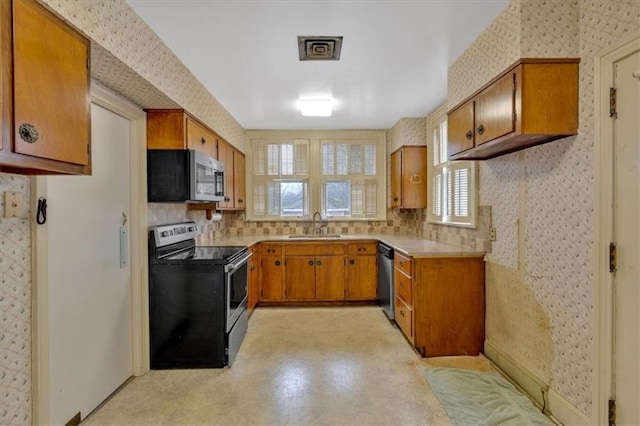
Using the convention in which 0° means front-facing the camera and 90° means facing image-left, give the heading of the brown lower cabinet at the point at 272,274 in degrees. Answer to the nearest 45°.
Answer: approximately 0°

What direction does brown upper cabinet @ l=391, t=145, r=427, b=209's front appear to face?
to the viewer's left

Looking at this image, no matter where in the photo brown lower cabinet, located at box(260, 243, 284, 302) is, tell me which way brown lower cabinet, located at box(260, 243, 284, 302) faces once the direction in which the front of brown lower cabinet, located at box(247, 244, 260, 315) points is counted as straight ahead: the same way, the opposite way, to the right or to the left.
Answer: to the right

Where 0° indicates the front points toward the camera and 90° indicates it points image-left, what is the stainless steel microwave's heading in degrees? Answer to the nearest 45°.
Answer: approximately 315°

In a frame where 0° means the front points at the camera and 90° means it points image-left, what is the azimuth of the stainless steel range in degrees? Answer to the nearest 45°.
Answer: approximately 270°

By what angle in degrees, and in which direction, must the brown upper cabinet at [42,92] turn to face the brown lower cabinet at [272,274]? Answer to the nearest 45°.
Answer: approximately 90° to its left

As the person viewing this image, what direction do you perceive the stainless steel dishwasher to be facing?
facing to the left of the viewer

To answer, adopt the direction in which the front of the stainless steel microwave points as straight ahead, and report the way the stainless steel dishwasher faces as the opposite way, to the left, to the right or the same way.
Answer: the opposite way

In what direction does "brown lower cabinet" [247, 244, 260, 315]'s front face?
to the viewer's right

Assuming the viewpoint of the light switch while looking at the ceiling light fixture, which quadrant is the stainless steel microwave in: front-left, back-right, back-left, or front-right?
front-left

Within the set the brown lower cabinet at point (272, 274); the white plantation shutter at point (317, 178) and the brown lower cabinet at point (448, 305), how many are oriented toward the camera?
2

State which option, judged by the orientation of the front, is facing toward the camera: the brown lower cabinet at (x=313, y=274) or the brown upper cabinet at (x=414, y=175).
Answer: the brown lower cabinet

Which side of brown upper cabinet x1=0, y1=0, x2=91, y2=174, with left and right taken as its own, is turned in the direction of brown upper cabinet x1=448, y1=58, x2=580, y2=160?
front

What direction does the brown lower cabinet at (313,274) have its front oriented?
toward the camera

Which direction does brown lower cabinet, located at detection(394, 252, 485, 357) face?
to the viewer's left
